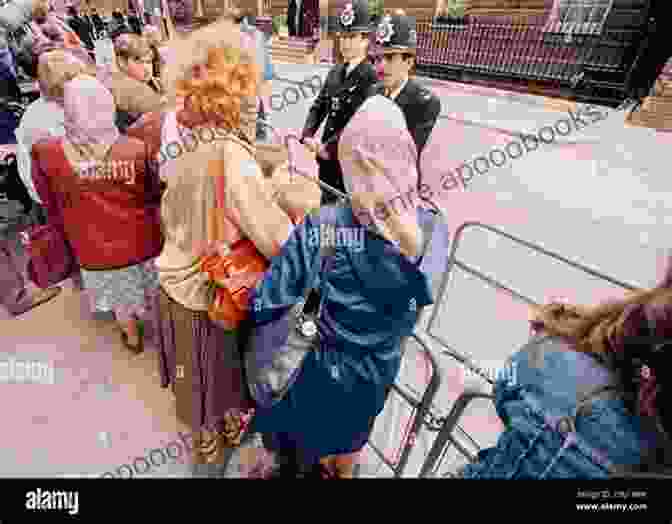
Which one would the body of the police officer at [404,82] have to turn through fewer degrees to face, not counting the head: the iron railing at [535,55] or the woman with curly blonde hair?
the woman with curly blonde hair

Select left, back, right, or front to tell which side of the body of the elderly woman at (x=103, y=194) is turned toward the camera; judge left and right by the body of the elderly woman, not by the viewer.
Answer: back

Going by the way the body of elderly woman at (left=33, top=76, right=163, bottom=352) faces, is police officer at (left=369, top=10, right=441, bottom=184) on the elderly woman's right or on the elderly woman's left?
on the elderly woman's right

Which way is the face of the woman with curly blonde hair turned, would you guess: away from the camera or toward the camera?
away from the camera

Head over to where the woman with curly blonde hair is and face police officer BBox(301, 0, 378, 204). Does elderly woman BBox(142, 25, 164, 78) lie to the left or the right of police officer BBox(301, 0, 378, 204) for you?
left

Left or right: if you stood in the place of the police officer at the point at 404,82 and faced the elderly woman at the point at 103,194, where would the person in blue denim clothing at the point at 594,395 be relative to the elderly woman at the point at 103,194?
left
